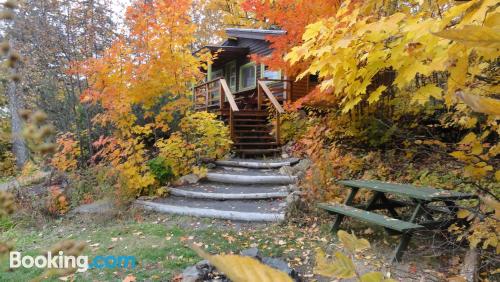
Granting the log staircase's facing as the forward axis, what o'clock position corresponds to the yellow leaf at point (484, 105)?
The yellow leaf is roughly at 12 o'clock from the log staircase.

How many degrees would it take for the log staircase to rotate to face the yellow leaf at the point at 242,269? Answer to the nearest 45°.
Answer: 0° — it already faces it

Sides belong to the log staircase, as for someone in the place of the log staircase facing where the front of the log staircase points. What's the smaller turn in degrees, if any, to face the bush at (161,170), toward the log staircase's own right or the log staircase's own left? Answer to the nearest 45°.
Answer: approximately 135° to the log staircase's own right

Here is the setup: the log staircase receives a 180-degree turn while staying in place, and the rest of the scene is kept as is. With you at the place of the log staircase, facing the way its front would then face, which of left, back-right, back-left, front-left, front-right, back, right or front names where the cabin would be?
front

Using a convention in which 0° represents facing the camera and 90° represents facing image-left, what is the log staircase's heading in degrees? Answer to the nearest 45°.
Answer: approximately 0°

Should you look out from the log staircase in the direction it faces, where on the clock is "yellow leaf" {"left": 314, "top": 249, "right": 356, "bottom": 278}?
The yellow leaf is roughly at 12 o'clock from the log staircase.

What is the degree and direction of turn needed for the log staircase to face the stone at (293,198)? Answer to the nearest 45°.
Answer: approximately 45° to its left

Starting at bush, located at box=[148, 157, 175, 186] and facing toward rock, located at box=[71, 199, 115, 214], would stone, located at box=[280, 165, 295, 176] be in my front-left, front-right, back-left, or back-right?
back-left

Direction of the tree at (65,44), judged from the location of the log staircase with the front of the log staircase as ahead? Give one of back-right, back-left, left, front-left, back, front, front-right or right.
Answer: back-right

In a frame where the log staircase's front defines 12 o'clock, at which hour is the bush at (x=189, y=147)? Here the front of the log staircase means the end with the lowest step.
The bush is roughly at 5 o'clock from the log staircase.

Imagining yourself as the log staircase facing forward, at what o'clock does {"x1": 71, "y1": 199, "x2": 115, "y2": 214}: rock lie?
The rock is roughly at 3 o'clock from the log staircase.
